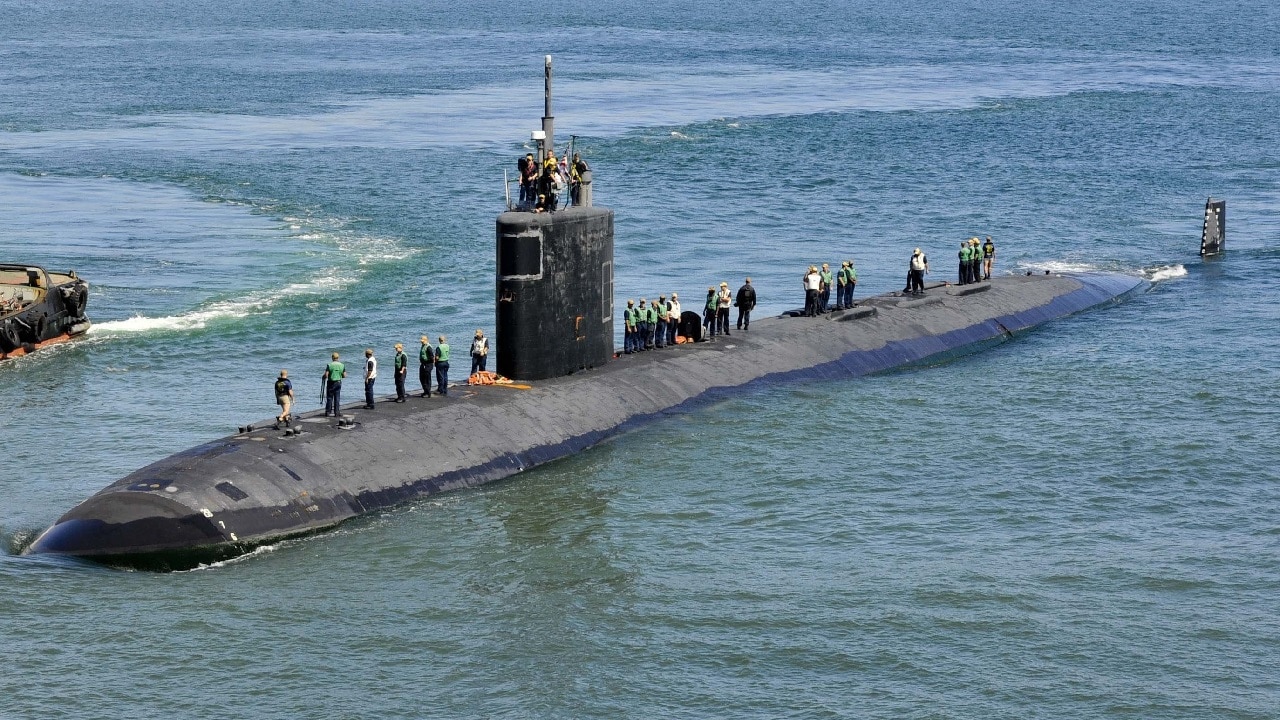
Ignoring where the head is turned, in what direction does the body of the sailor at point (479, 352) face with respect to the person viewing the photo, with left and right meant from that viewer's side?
facing the viewer

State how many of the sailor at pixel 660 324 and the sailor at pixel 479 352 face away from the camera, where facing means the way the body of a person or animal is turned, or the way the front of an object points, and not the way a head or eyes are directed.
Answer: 0

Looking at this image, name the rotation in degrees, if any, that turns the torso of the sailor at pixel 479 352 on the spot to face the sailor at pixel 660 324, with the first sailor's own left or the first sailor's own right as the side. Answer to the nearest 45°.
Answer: approximately 135° to the first sailor's own left

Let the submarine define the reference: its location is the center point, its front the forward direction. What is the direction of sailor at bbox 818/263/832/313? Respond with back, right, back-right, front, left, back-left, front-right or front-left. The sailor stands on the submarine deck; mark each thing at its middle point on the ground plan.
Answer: back

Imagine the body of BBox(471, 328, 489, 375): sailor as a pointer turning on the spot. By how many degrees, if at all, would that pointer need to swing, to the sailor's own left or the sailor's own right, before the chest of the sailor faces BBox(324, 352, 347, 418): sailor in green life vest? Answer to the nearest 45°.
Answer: approximately 45° to the sailor's own right

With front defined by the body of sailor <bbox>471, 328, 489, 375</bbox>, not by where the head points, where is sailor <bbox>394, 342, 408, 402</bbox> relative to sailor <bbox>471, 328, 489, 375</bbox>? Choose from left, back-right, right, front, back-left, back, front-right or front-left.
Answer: front-right

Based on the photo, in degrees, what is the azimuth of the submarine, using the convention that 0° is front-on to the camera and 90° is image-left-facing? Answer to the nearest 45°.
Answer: approximately 45°
